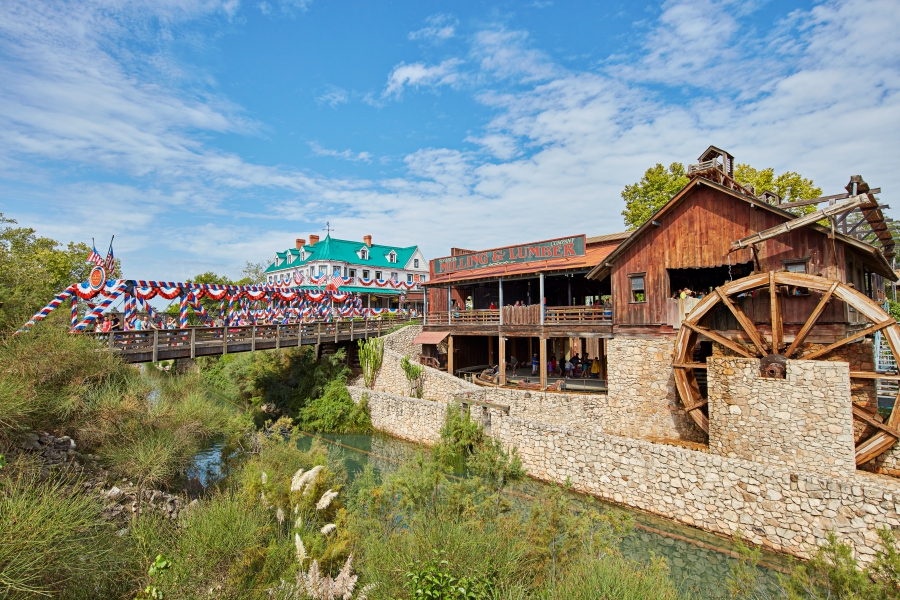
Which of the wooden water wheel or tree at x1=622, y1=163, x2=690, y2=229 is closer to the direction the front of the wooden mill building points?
the wooden water wheel

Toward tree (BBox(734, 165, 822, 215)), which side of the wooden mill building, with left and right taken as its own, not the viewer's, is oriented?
back

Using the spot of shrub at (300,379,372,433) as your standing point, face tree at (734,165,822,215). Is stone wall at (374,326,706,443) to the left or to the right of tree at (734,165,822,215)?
right

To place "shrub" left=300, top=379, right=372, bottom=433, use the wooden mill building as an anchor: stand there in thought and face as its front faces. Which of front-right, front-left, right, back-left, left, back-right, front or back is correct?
front-right

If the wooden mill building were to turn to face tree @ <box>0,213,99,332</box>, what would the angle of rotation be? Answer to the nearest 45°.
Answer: approximately 45° to its right

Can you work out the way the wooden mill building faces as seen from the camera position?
facing the viewer and to the left of the viewer

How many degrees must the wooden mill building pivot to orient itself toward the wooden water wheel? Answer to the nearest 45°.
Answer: approximately 90° to its left

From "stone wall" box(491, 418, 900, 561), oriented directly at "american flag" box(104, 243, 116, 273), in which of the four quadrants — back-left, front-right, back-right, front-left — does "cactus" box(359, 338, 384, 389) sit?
front-right

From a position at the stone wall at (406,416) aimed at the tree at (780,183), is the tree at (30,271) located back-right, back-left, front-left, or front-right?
back-left

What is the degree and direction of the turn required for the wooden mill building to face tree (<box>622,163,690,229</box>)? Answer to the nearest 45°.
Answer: approximately 135° to its right

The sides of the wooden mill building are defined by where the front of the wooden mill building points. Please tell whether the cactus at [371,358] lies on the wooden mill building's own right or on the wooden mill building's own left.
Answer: on the wooden mill building's own right

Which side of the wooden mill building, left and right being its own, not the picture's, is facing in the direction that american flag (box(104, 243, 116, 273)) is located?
front

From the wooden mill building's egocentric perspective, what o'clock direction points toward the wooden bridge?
The wooden bridge is roughly at 1 o'clock from the wooden mill building.
